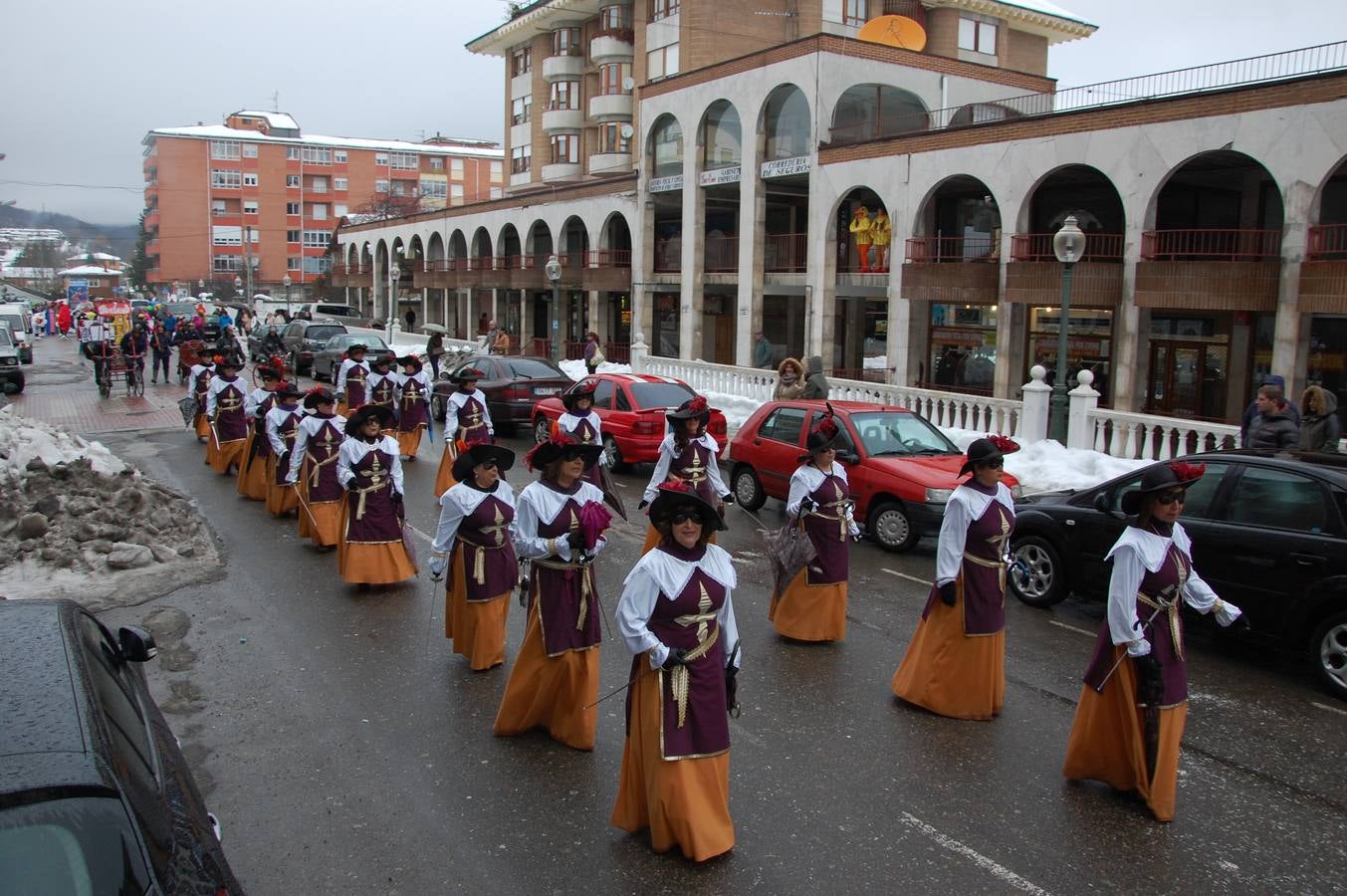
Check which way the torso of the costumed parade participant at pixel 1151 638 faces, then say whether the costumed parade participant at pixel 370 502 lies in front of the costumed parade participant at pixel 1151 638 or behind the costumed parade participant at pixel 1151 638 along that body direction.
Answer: behind

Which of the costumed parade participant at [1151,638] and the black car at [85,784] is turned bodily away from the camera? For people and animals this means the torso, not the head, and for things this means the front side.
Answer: the black car

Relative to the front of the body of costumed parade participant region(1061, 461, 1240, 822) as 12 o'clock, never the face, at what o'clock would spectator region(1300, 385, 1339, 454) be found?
The spectator is roughly at 8 o'clock from the costumed parade participant.

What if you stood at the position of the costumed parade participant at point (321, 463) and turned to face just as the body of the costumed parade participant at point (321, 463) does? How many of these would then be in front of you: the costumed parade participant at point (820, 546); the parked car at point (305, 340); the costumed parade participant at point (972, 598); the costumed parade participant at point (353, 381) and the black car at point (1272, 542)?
3

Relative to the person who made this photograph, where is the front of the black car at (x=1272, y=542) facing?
facing away from the viewer and to the left of the viewer

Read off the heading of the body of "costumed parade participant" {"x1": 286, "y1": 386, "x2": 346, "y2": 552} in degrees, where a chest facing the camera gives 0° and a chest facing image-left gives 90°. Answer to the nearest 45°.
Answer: approximately 315°

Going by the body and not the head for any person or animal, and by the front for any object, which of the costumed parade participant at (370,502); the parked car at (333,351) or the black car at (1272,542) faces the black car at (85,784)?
the costumed parade participant

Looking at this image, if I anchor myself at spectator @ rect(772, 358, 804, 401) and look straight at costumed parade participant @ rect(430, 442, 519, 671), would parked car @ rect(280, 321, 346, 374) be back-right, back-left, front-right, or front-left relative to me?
back-right

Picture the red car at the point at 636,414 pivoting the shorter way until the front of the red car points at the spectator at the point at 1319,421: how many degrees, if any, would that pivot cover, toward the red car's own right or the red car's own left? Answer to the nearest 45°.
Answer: approximately 180°
